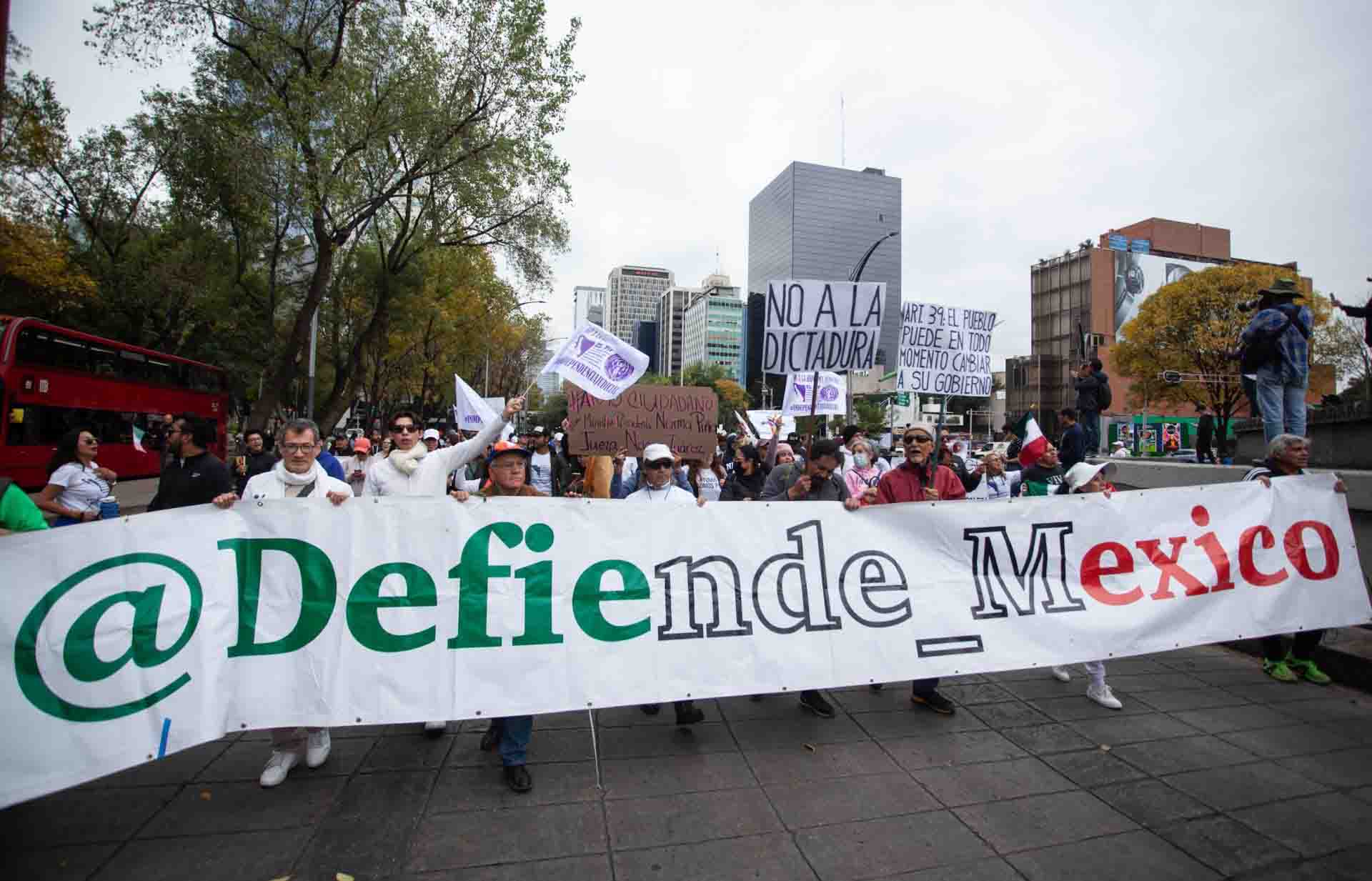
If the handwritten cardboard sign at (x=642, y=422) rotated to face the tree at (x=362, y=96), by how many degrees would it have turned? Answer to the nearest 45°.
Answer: approximately 135° to its right

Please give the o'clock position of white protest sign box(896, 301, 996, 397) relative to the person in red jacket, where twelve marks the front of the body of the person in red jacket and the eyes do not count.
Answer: The white protest sign is roughly at 6 o'clock from the person in red jacket.

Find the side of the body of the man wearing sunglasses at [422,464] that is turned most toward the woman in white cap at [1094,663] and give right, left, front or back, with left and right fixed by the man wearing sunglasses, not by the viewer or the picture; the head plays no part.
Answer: left

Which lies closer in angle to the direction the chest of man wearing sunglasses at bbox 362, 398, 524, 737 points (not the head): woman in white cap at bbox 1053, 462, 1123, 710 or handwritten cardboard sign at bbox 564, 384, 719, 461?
the woman in white cap

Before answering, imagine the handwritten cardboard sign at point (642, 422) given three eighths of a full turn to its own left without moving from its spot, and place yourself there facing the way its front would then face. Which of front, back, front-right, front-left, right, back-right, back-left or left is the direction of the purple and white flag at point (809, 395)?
front

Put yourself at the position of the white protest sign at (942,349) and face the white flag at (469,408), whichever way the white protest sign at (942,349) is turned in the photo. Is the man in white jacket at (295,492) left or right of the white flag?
left
